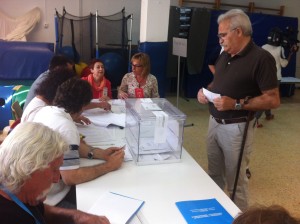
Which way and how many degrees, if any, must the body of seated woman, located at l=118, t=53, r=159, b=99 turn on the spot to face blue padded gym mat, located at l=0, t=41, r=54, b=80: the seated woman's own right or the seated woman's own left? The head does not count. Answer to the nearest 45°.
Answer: approximately 135° to the seated woman's own right

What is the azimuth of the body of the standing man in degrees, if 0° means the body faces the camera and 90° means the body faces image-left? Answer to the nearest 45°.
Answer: approximately 45°

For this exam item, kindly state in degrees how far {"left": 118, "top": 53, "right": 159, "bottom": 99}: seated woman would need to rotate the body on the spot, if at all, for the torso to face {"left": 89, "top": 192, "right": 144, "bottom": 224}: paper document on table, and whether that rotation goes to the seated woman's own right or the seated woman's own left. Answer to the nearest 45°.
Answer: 0° — they already face it

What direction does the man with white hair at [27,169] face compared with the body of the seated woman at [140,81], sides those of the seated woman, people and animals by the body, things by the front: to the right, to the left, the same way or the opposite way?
to the left

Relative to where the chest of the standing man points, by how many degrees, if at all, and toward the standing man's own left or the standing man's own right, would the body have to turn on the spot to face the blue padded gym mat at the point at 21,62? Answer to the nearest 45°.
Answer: approximately 90° to the standing man's own right

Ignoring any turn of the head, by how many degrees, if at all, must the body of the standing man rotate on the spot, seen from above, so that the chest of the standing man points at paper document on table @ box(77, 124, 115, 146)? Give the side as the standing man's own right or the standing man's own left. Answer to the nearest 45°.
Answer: approximately 45° to the standing man's own right

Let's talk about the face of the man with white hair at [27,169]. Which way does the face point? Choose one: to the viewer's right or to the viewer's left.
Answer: to the viewer's right

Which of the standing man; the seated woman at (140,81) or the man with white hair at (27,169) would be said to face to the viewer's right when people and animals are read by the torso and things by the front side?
the man with white hair

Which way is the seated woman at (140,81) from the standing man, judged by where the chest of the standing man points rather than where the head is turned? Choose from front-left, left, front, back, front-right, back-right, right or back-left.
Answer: right

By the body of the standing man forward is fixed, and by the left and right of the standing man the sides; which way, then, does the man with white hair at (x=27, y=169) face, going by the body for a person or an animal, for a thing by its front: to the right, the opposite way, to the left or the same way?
the opposite way

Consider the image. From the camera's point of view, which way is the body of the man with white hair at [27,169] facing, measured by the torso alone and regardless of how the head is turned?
to the viewer's right

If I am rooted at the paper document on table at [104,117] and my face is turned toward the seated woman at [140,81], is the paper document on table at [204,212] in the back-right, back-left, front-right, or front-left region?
back-right

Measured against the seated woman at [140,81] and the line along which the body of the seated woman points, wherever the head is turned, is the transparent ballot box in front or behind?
in front

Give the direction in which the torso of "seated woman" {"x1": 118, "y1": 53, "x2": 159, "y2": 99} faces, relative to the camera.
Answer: toward the camera

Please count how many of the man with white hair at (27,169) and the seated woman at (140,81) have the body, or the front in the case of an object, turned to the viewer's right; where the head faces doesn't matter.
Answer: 1

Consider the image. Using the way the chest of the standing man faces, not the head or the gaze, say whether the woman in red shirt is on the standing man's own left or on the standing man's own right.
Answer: on the standing man's own right
